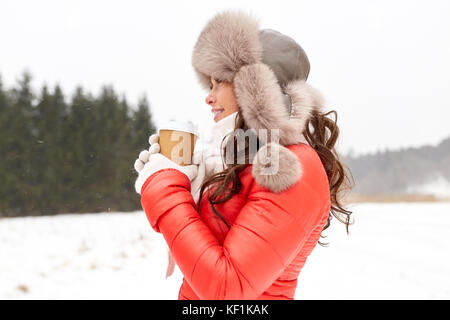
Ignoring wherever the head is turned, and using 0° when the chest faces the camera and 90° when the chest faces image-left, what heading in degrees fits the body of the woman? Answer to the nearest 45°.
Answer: approximately 90°

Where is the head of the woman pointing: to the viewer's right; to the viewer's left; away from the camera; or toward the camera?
to the viewer's left

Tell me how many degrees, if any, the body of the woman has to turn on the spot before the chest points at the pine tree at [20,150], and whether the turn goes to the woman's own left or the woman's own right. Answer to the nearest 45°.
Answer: approximately 45° to the woman's own right
